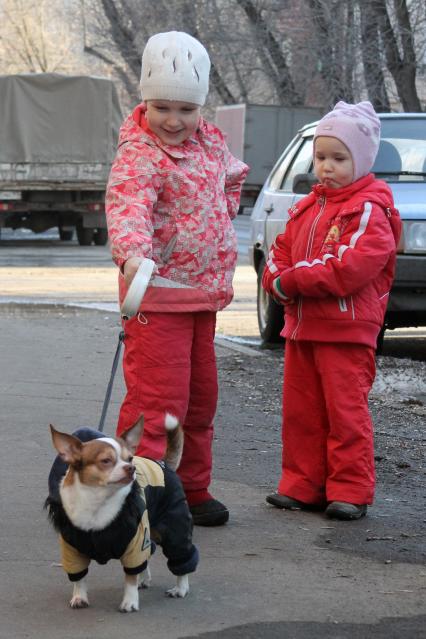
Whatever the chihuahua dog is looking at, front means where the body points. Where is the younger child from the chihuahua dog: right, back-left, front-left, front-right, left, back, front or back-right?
back

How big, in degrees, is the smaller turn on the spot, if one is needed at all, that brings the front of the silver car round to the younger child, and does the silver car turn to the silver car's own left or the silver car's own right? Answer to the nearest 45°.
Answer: approximately 45° to the silver car's own right

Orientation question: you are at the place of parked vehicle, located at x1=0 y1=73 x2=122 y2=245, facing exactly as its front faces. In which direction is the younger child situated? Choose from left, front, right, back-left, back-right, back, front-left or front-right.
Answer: back

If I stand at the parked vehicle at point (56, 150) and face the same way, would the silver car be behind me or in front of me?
behind

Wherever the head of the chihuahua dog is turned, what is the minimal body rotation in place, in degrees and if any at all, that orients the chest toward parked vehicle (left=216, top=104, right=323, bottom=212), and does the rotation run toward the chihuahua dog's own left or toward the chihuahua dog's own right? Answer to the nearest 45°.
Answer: approximately 135° to the chihuahua dog's own right

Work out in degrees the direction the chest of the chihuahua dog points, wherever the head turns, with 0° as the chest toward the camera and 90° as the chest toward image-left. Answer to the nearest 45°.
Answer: approximately 45°

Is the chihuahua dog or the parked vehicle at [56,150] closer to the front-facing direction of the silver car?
the chihuahua dog
